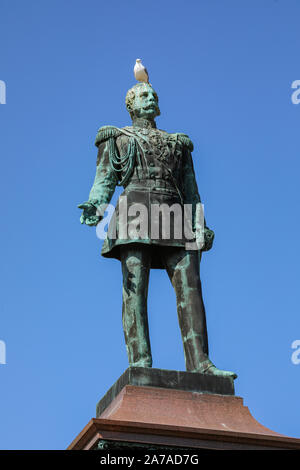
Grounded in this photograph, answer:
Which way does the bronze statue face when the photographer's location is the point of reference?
facing the viewer and to the right of the viewer
